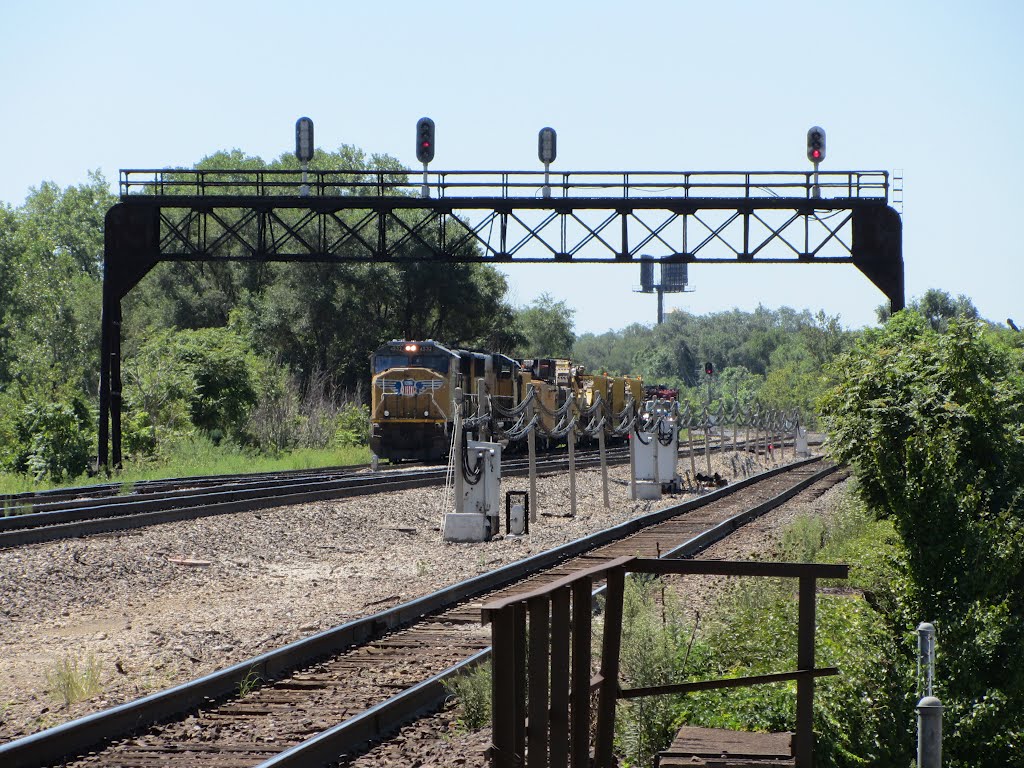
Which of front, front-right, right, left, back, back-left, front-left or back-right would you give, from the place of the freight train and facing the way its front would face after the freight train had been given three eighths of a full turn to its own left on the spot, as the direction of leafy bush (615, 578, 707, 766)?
right

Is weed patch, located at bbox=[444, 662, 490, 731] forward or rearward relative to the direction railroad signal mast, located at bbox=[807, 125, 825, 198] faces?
forward

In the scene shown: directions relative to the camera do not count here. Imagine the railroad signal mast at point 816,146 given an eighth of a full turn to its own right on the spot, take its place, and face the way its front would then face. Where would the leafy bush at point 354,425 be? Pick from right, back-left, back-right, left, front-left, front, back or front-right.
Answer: right

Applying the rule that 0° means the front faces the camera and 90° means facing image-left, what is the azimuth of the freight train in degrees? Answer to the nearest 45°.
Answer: approximately 45°

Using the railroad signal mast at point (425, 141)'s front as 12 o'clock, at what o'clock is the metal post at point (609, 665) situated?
The metal post is roughly at 12 o'clock from the railroad signal mast.

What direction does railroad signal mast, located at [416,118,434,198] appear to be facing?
toward the camera

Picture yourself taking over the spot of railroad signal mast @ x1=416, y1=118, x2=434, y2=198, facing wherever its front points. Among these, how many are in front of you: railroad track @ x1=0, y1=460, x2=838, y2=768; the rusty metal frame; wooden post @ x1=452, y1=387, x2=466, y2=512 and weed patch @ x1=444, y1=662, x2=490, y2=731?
4

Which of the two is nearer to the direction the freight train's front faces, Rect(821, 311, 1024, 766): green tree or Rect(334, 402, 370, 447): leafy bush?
the green tree

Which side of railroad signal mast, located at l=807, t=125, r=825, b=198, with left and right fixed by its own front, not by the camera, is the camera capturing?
front

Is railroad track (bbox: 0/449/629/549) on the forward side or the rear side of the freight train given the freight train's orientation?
on the forward side

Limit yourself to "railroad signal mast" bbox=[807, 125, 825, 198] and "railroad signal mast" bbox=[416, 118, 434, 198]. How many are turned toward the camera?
2

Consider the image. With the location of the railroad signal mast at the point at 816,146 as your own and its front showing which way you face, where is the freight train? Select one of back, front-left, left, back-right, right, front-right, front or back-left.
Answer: right

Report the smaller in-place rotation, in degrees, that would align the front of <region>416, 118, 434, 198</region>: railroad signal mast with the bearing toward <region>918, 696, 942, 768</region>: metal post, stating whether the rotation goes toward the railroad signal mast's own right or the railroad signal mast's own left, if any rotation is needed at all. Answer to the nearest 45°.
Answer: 0° — it already faces it

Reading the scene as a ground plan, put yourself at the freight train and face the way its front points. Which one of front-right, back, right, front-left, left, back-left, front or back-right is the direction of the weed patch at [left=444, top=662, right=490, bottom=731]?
front-left

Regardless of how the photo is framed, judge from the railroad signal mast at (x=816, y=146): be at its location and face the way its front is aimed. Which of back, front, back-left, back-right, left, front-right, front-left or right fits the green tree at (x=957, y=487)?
front

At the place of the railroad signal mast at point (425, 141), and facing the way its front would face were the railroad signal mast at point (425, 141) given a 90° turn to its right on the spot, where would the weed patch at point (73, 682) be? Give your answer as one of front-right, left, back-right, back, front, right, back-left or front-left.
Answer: left
